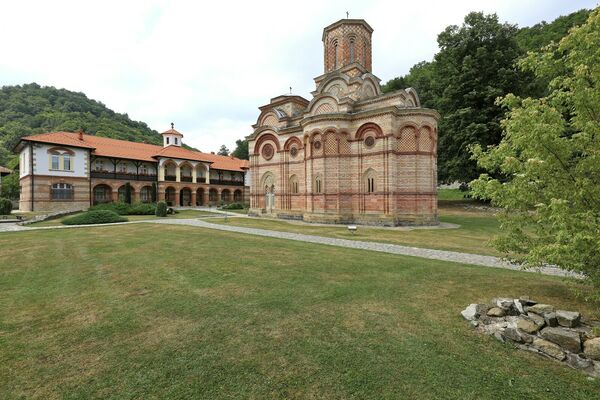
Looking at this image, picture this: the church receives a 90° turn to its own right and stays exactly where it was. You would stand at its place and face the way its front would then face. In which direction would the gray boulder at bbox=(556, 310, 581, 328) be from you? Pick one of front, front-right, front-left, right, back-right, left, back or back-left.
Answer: back-right

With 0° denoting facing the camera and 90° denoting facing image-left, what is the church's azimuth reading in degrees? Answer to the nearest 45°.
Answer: approximately 135°

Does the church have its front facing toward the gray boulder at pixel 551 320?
no

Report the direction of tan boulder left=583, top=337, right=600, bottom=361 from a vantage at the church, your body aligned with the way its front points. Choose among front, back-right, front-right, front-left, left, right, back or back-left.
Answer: back-left

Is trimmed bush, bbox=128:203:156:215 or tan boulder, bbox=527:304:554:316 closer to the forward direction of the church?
the trimmed bush

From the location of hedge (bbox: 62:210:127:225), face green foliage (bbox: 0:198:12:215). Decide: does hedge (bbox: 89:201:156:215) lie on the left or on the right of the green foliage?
right

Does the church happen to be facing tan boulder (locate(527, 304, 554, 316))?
no

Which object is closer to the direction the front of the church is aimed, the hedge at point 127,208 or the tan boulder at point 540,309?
the hedge

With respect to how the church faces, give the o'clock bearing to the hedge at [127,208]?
The hedge is roughly at 11 o'clock from the church.

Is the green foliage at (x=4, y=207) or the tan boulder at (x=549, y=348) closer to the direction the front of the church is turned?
the green foliage

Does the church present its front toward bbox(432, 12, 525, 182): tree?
no

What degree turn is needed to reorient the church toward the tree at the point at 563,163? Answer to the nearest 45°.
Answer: approximately 135° to its left

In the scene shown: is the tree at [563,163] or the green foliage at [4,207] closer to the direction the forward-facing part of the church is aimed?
the green foliage

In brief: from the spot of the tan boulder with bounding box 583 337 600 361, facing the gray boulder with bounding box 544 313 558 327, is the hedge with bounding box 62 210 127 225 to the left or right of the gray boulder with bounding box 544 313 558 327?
left
